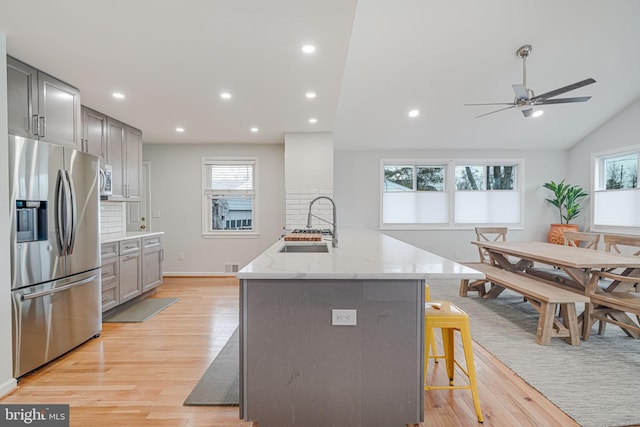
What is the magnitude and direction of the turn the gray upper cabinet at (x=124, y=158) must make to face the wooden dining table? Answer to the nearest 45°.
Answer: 0° — it already faces it

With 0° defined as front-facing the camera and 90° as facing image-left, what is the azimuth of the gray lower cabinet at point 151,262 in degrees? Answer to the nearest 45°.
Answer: approximately 315°

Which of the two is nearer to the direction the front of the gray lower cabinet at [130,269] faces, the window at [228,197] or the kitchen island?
the kitchen island

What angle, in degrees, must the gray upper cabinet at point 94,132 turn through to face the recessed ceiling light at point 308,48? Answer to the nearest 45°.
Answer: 0° — it already faces it

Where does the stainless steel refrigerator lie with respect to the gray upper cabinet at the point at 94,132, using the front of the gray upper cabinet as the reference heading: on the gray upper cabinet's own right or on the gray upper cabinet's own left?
on the gray upper cabinet's own right
